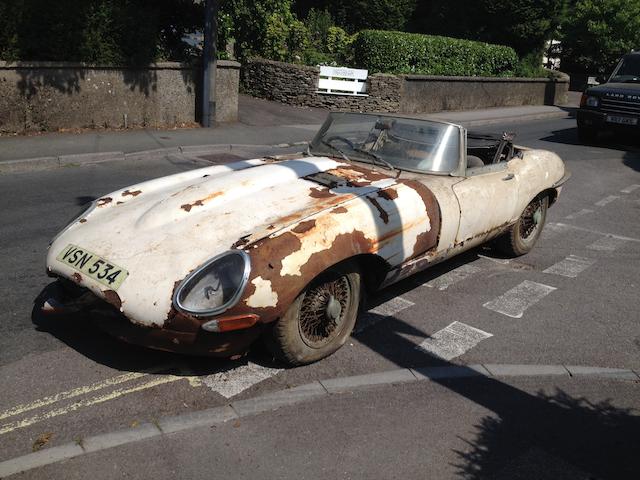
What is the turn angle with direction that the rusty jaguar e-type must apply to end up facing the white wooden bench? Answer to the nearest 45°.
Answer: approximately 135° to its right

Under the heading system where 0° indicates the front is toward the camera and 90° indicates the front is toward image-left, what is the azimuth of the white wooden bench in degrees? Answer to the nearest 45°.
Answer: approximately 0°

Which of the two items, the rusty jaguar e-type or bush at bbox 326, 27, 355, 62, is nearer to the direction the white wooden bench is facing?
the rusty jaguar e-type

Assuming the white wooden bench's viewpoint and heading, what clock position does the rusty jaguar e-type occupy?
The rusty jaguar e-type is roughly at 12 o'clock from the white wooden bench.

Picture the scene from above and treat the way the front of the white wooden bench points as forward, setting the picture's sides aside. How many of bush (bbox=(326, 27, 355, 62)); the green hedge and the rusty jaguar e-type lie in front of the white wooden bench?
1

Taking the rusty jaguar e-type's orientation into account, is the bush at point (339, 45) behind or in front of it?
behind

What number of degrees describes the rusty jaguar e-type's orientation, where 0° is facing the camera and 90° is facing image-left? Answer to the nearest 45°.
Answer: approximately 45°

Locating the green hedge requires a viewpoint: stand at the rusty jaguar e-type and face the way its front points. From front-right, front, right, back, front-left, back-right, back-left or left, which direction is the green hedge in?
back-right

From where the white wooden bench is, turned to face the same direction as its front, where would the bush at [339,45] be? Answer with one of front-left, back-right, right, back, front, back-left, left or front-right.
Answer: back

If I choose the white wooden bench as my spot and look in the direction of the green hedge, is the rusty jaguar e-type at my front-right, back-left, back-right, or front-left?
back-right

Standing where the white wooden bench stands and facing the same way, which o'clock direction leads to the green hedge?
The green hedge is roughly at 7 o'clock from the white wooden bench.
